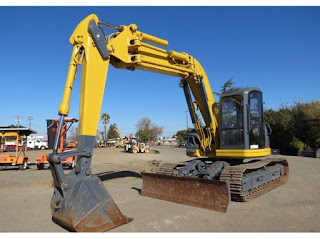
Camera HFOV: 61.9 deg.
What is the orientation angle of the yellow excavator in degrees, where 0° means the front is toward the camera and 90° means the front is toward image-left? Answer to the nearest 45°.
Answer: approximately 45°
